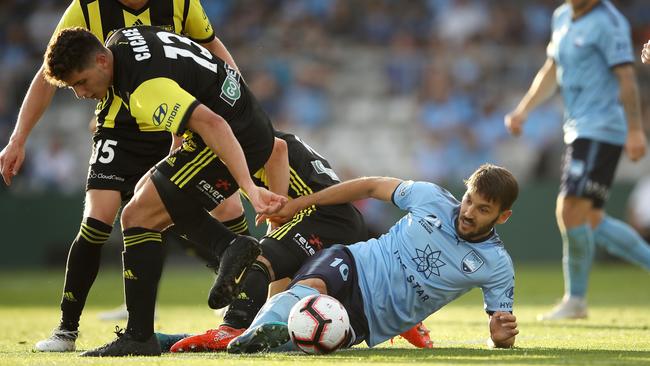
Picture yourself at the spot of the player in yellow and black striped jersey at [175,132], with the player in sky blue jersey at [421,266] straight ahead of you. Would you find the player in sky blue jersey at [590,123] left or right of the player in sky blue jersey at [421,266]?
left

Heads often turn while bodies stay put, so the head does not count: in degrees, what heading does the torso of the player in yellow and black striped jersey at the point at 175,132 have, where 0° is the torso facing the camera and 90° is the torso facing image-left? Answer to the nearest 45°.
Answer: approximately 90°

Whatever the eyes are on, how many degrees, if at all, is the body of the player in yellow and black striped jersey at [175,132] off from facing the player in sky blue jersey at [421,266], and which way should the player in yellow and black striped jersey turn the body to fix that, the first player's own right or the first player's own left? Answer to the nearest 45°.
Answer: approximately 180°

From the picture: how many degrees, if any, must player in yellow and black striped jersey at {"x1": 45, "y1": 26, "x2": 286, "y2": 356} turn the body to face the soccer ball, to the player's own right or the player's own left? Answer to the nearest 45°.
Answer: approximately 135° to the player's own left

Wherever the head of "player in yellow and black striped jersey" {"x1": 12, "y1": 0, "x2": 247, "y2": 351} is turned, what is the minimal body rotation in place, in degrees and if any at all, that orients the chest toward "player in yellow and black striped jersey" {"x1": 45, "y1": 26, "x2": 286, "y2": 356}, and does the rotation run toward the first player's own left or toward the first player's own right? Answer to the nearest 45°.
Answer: approximately 45° to the first player's own left

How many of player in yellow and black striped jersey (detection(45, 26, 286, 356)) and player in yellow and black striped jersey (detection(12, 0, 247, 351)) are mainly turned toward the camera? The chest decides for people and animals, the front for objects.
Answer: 1

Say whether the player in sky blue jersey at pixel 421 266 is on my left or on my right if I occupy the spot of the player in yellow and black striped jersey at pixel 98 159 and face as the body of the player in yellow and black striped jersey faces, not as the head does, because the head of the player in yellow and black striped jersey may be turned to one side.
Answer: on my left

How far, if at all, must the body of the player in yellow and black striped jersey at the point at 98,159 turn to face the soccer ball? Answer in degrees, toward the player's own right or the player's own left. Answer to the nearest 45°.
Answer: approximately 45° to the player's own left

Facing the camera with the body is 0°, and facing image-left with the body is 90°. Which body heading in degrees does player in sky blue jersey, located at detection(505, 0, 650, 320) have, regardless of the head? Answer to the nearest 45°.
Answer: approximately 45°
